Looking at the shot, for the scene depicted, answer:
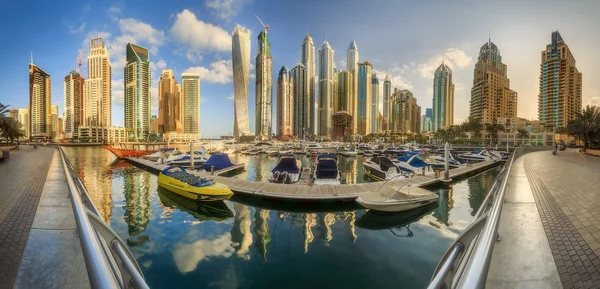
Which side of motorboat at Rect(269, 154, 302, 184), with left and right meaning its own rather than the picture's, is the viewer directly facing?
back

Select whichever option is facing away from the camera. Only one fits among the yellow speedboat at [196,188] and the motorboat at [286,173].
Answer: the motorboat

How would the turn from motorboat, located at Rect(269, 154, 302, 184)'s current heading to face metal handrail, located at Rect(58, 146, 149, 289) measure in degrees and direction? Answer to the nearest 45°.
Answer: approximately 180°

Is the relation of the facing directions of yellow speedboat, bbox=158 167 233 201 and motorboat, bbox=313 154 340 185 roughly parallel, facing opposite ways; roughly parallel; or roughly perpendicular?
roughly perpendicular

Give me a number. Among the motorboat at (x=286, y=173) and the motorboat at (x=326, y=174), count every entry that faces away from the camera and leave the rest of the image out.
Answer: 2

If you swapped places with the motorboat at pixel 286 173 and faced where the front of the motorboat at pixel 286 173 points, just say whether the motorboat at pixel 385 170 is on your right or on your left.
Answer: on your right

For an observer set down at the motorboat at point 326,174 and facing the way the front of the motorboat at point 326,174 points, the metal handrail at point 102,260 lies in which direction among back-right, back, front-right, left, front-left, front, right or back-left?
back

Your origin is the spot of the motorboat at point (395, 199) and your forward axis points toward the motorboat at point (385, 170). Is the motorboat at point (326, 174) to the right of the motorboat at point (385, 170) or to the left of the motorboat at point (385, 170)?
left

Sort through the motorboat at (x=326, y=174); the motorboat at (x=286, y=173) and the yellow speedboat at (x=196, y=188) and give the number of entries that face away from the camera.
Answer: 2

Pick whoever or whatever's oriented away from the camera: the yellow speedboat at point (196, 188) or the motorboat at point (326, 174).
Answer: the motorboat

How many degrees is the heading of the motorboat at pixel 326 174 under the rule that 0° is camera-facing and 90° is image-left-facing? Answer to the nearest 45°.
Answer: approximately 180°

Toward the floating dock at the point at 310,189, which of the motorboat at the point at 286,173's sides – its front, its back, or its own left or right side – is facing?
back
